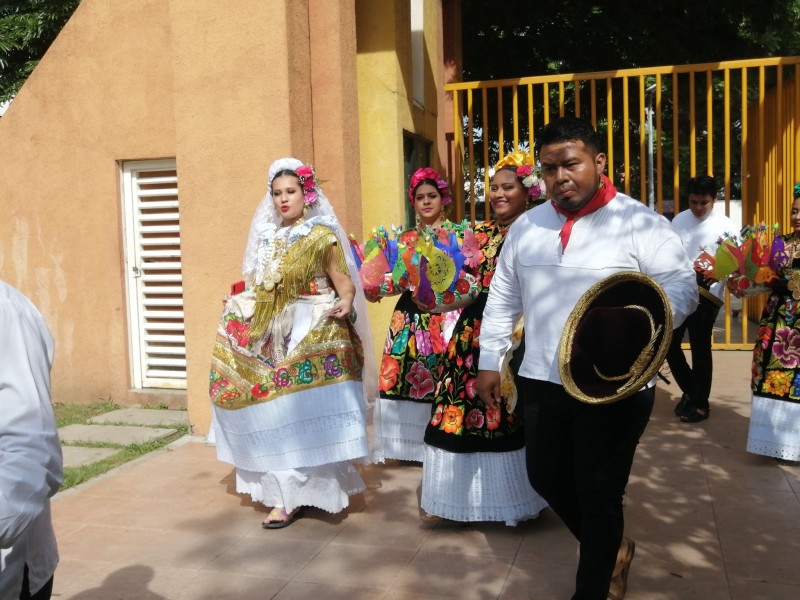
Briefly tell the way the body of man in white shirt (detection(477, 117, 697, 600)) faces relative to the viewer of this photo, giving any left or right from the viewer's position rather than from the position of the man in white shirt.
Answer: facing the viewer and to the left of the viewer

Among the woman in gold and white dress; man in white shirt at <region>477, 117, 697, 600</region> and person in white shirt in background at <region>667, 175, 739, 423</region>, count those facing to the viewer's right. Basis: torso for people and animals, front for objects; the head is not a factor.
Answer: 0

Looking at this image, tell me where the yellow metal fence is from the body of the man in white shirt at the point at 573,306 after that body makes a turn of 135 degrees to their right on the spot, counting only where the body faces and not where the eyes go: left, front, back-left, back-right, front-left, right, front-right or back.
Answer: front

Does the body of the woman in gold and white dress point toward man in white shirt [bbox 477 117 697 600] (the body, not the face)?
no

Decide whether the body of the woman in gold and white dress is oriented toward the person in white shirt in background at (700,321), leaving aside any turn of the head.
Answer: no

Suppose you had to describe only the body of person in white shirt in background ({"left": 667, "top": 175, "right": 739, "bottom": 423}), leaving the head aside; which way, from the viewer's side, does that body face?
toward the camera

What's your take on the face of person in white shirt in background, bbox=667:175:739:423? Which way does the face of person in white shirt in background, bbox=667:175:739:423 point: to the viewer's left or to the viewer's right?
to the viewer's left

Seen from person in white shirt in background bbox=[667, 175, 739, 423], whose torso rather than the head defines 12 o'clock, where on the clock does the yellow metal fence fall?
The yellow metal fence is roughly at 6 o'clock from the person in white shirt in background.

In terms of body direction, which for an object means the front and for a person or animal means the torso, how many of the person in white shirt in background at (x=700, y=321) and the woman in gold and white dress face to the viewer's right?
0

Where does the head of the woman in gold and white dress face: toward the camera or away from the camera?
toward the camera

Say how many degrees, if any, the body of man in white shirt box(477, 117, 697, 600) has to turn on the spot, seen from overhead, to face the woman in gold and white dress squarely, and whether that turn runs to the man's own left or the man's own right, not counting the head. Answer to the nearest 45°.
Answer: approximately 90° to the man's own right

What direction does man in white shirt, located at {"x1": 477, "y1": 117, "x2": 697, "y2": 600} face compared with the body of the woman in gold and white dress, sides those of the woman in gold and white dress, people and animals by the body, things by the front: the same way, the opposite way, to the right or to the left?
the same way

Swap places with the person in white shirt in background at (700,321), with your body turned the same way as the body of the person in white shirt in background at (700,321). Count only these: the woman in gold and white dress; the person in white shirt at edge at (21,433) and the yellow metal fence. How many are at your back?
1

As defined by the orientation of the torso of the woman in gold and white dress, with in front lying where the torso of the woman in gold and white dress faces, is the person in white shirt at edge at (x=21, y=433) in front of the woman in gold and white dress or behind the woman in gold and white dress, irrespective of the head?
in front

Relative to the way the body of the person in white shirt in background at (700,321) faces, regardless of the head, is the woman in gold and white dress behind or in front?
in front

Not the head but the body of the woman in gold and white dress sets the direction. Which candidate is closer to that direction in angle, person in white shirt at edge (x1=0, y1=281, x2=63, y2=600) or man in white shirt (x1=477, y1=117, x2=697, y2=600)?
the person in white shirt at edge

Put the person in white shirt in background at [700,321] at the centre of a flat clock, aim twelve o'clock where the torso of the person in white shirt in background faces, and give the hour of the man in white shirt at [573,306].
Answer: The man in white shirt is roughly at 12 o'clock from the person in white shirt in background.

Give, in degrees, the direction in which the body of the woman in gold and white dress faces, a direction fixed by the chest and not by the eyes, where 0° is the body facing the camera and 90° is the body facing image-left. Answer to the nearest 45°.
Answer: approximately 45°
